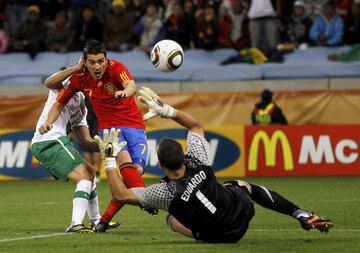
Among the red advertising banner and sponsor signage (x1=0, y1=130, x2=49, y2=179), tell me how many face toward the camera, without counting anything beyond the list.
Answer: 2

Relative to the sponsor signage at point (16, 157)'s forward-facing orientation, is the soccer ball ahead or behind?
ahead

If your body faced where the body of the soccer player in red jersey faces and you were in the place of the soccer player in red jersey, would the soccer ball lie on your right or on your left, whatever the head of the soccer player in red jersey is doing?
on your left

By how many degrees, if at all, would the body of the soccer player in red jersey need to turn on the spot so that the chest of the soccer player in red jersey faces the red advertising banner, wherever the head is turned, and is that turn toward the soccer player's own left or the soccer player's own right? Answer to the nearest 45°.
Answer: approximately 135° to the soccer player's own left

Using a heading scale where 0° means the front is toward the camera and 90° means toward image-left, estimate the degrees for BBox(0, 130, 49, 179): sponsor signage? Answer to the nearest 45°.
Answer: approximately 0°

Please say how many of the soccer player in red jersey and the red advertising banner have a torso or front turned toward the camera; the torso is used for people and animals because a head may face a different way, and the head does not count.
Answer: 2

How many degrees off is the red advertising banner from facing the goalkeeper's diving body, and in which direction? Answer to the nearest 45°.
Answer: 0° — it already faces them

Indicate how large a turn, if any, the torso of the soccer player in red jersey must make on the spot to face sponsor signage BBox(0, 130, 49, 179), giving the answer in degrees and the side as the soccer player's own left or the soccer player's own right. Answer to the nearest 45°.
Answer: approximately 180°

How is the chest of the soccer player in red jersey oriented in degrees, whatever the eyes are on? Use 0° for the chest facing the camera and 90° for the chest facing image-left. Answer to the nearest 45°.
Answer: approximately 0°
